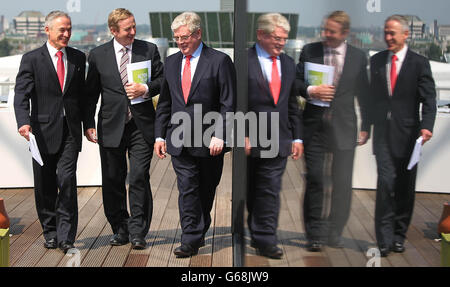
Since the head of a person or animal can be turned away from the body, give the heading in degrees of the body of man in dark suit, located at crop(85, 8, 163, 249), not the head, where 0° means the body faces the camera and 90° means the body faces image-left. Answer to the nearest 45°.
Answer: approximately 0°

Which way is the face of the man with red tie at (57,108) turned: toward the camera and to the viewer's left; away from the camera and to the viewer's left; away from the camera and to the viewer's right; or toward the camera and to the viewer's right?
toward the camera and to the viewer's right

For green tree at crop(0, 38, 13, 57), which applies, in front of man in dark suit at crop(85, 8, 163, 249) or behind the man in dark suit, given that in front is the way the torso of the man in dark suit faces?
behind

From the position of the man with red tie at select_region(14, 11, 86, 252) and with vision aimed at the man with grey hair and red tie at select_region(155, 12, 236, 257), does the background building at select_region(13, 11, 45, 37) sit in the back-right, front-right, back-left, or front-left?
back-left

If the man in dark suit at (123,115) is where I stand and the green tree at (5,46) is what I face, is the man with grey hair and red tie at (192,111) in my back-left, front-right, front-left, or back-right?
back-right

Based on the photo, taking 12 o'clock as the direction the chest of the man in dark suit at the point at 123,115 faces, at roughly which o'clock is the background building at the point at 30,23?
The background building is roughly at 5 o'clock from the man in dark suit.

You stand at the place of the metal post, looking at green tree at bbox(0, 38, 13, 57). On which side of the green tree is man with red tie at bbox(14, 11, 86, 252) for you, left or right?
left

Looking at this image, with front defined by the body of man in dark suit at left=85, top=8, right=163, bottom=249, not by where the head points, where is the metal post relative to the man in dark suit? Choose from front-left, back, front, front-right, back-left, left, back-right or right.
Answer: left

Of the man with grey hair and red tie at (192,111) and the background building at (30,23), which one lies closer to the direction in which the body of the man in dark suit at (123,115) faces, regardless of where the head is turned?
the man with grey hair and red tie

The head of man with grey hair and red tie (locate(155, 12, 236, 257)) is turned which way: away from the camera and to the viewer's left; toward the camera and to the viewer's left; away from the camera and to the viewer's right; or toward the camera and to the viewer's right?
toward the camera and to the viewer's left

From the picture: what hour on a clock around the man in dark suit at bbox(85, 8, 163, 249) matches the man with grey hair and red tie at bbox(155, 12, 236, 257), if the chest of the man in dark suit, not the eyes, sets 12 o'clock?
The man with grey hair and red tie is roughly at 10 o'clock from the man in dark suit.
